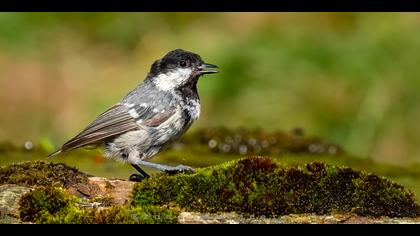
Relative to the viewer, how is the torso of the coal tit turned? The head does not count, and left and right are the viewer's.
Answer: facing to the right of the viewer
